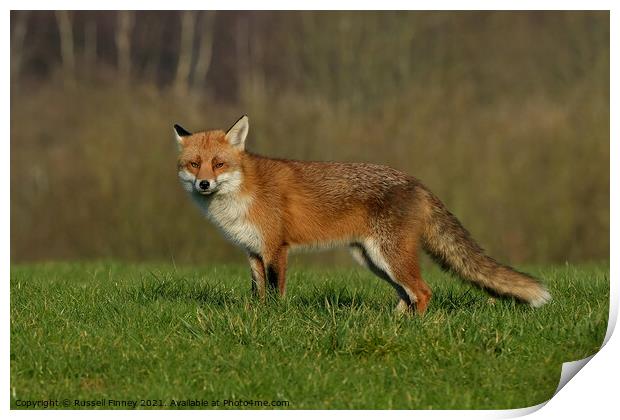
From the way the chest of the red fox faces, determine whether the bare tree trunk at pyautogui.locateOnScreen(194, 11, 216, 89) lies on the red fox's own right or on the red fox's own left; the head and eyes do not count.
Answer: on the red fox's own right

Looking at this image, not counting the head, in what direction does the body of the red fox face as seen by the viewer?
to the viewer's left

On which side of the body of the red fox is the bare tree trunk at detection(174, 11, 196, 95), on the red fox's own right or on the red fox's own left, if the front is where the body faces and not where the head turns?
on the red fox's own right
